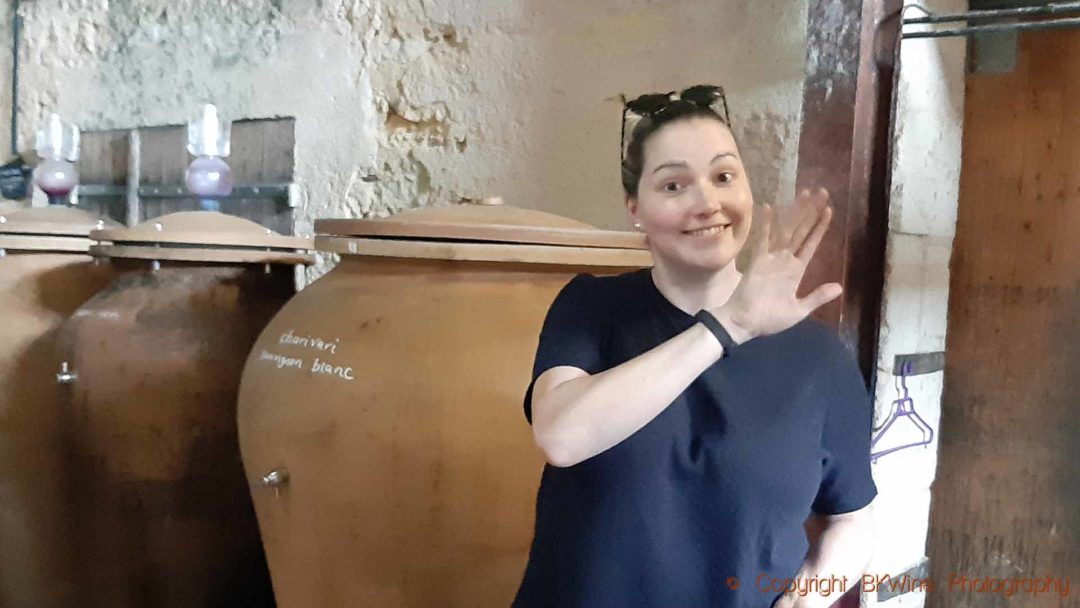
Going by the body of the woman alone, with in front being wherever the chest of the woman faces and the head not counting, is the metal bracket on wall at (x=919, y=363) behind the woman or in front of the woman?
behind

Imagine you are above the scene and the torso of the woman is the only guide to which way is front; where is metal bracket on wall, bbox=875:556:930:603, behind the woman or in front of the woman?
behind

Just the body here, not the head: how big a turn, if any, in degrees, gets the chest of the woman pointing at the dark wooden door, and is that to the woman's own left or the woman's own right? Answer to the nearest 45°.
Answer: approximately 135° to the woman's own left

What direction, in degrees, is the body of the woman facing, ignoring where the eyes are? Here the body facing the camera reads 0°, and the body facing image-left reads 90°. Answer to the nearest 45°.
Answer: approximately 0°

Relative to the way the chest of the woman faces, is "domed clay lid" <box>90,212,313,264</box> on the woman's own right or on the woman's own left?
on the woman's own right

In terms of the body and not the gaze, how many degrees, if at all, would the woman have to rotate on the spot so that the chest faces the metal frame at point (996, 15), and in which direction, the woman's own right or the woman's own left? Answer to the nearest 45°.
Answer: approximately 135° to the woman's own left

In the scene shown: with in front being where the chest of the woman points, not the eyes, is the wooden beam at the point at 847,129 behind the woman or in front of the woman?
behind
